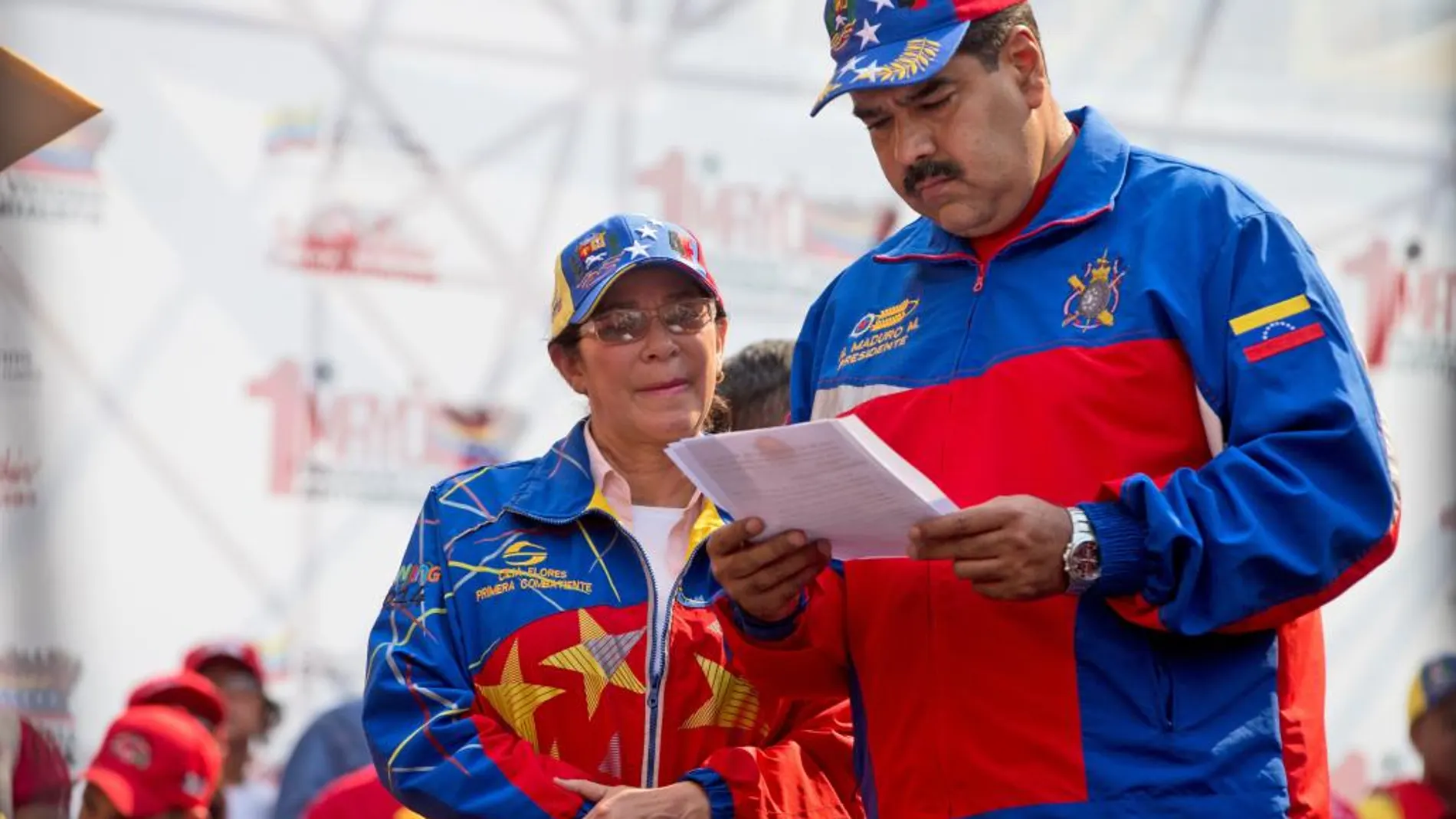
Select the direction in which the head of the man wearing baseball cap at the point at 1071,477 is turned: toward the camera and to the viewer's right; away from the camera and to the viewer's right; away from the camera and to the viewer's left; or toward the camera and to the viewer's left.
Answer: toward the camera and to the viewer's left

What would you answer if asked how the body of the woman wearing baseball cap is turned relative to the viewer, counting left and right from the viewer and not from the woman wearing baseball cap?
facing the viewer and to the right of the viewer

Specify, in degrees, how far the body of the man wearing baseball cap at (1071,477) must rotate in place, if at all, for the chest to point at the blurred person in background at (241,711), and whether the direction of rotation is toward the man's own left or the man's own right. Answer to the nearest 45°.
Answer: approximately 90° to the man's own right

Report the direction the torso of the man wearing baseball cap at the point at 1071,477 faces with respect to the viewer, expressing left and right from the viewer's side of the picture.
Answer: facing the viewer and to the left of the viewer

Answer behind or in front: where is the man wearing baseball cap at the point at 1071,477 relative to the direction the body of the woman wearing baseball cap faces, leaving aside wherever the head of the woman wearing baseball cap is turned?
in front

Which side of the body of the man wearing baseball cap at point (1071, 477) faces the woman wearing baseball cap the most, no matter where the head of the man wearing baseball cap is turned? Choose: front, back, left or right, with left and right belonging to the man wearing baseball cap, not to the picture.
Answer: right

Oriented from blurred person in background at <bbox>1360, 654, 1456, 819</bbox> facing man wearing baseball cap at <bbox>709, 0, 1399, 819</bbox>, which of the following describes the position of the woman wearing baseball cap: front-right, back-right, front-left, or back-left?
front-right

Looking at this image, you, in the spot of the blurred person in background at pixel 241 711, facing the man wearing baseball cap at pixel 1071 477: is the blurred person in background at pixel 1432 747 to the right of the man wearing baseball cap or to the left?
left

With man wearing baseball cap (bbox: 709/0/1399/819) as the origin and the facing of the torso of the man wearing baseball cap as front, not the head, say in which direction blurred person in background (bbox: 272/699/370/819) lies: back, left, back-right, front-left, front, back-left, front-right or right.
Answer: right

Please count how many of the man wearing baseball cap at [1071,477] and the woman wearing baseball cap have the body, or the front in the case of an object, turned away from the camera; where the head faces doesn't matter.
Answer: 0

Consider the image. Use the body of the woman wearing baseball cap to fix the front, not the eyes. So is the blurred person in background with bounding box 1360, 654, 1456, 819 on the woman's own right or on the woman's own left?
on the woman's own left
